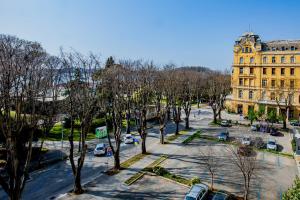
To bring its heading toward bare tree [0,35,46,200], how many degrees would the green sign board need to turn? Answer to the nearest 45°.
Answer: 0° — it already faces it

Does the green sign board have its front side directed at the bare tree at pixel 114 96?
yes

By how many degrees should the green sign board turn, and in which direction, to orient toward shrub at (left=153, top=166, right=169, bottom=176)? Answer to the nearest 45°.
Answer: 0° — it already faces it

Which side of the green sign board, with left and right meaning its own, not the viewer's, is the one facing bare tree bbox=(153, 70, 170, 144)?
left

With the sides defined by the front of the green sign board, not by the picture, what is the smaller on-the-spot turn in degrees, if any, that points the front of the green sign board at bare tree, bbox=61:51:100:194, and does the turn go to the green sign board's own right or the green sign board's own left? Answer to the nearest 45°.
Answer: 0° — it already faces it

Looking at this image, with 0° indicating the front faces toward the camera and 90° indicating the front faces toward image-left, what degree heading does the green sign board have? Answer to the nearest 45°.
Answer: approximately 0°
